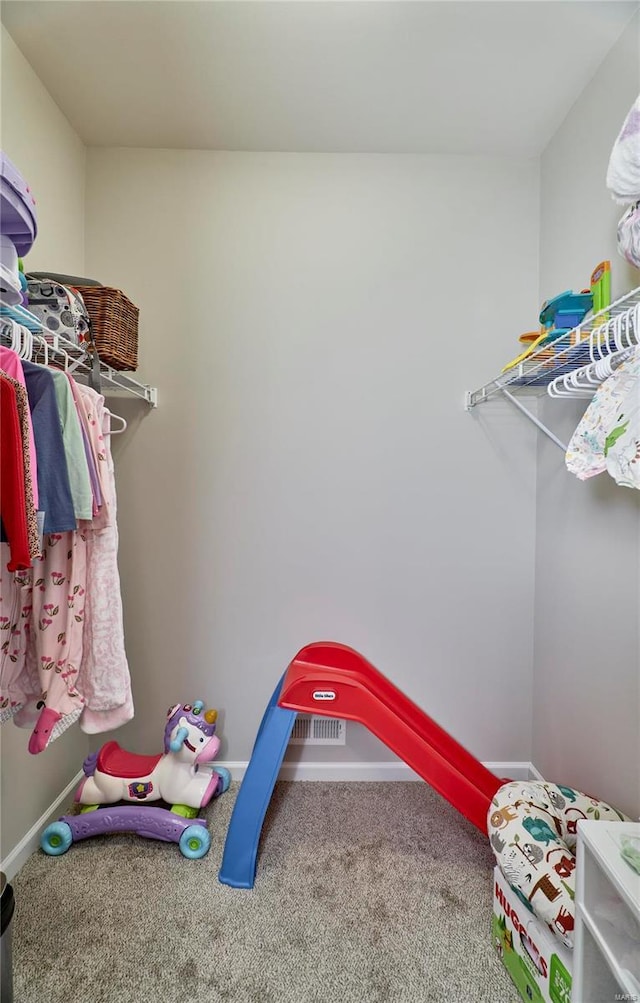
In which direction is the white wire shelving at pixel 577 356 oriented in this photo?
to the viewer's left

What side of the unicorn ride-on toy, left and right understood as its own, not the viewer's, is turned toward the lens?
right

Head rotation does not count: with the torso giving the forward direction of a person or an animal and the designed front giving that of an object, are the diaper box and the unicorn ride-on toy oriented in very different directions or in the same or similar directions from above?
very different directions

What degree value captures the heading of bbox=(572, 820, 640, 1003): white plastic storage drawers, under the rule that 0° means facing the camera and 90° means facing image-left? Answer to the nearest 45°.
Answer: approximately 90°
